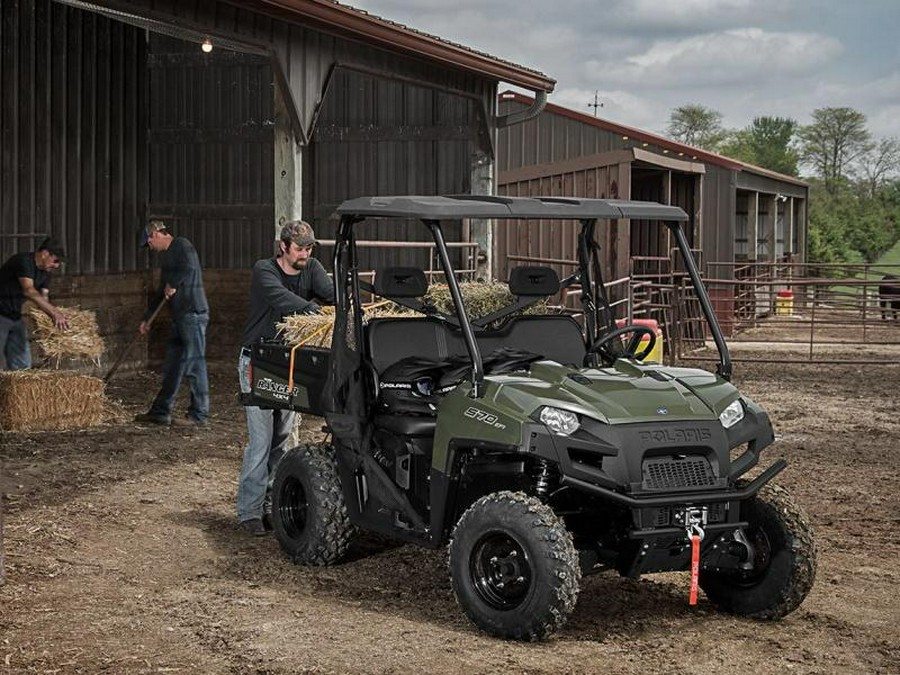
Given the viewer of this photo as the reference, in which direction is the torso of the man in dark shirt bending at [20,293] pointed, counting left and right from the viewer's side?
facing to the right of the viewer

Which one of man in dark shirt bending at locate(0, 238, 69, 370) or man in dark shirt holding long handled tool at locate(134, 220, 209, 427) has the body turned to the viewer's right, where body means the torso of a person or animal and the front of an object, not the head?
man in dark shirt bending at locate(0, 238, 69, 370)

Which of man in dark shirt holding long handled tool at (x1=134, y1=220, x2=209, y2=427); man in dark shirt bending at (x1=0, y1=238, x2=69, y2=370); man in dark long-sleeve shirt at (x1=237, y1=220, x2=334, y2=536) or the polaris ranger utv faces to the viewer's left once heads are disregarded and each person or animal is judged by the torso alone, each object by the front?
man in dark shirt holding long handled tool at (x1=134, y1=220, x2=209, y2=427)

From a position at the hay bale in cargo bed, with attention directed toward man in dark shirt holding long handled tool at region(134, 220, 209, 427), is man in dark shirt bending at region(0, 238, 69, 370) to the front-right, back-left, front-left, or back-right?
front-left

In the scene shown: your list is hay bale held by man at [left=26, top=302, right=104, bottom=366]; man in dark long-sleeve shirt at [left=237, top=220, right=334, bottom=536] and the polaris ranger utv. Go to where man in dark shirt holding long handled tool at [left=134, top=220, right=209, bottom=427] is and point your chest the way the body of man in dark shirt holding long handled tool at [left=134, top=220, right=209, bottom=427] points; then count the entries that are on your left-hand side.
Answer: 2

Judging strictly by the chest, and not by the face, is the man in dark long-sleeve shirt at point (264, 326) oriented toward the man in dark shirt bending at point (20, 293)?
no

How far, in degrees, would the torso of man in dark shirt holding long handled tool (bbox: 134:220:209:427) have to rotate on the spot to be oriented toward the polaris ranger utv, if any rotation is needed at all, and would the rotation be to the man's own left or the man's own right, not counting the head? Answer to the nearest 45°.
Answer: approximately 90° to the man's own left

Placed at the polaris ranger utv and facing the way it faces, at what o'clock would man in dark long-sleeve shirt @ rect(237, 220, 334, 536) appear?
The man in dark long-sleeve shirt is roughly at 6 o'clock from the polaris ranger utv.

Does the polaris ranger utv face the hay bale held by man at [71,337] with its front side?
no

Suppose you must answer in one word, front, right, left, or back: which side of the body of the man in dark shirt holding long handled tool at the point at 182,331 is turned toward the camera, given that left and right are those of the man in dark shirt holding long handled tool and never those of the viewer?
left

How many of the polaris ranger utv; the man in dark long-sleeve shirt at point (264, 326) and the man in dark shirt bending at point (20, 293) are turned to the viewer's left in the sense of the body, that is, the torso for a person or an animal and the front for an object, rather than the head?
0

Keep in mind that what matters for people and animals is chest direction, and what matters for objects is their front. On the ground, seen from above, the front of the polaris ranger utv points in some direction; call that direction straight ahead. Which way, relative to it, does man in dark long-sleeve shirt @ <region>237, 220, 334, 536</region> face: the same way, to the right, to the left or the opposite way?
the same way

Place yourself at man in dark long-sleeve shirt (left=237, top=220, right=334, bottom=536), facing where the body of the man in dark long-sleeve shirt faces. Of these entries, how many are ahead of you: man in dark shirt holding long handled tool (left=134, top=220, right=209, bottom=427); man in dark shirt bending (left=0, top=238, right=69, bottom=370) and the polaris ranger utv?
1

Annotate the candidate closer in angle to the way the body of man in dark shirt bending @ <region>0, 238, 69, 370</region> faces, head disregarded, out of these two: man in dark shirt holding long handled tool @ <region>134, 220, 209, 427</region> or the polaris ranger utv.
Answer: the man in dark shirt holding long handled tool

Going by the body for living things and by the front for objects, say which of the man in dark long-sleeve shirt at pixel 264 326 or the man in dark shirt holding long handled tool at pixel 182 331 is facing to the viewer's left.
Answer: the man in dark shirt holding long handled tool

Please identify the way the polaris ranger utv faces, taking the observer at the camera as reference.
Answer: facing the viewer and to the right of the viewer

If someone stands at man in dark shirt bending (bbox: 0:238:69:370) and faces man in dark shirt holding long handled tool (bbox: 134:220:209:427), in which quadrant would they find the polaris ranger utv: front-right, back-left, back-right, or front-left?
front-right

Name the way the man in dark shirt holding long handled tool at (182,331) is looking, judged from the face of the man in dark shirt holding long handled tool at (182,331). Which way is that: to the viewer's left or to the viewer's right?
to the viewer's left

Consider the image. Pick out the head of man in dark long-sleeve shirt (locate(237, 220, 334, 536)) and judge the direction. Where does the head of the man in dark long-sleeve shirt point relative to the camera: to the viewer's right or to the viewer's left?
to the viewer's right
